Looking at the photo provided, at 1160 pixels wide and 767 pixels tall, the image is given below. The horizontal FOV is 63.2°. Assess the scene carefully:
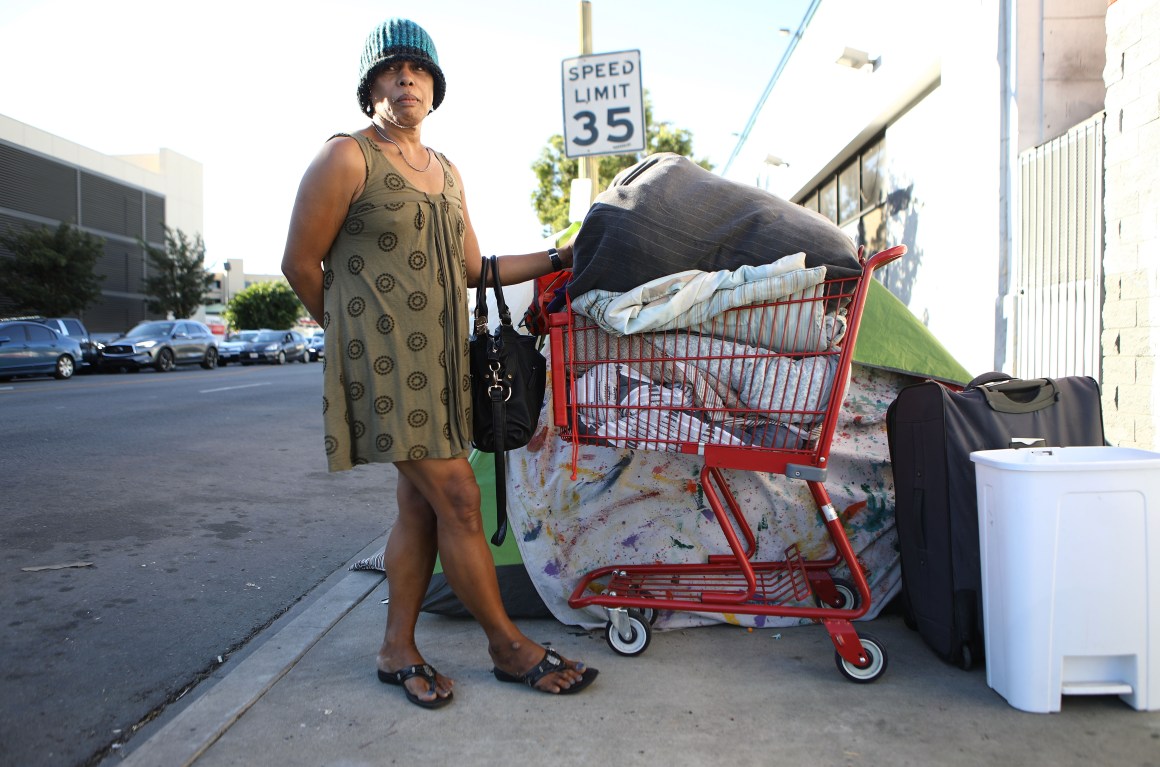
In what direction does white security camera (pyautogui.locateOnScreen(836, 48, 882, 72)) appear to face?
to the viewer's left

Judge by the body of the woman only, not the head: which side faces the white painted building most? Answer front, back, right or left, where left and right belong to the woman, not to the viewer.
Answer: left

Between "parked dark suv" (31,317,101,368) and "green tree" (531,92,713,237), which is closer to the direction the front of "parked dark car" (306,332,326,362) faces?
the parked dark suv

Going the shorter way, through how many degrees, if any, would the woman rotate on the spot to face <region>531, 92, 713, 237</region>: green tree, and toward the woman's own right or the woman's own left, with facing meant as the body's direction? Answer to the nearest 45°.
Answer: approximately 135° to the woman's own left

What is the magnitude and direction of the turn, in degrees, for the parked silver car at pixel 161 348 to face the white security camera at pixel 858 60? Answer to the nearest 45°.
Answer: approximately 45° to its left

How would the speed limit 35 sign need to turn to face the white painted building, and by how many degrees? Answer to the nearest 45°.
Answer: approximately 90° to its left

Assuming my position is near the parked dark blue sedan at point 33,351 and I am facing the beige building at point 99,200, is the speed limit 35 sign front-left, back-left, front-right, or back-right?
back-right

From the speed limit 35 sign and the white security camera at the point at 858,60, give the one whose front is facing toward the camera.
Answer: the speed limit 35 sign

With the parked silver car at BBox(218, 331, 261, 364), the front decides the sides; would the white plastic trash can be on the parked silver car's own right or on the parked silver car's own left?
on the parked silver car's own left

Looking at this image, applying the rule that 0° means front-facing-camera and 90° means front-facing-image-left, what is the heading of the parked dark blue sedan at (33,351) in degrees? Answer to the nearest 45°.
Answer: approximately 45°

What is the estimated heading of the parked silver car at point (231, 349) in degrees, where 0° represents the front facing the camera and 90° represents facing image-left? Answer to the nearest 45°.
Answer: approximately 45°

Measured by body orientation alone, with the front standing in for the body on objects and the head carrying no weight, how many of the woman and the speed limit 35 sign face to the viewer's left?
0

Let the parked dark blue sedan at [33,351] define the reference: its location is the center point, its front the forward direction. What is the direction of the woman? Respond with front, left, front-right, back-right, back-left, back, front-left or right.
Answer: front-left

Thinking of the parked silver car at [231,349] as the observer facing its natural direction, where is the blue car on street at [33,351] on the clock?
the blue car on street at [33,351] is roughly at 11 o'clock from the parked silver car at [231,349].
